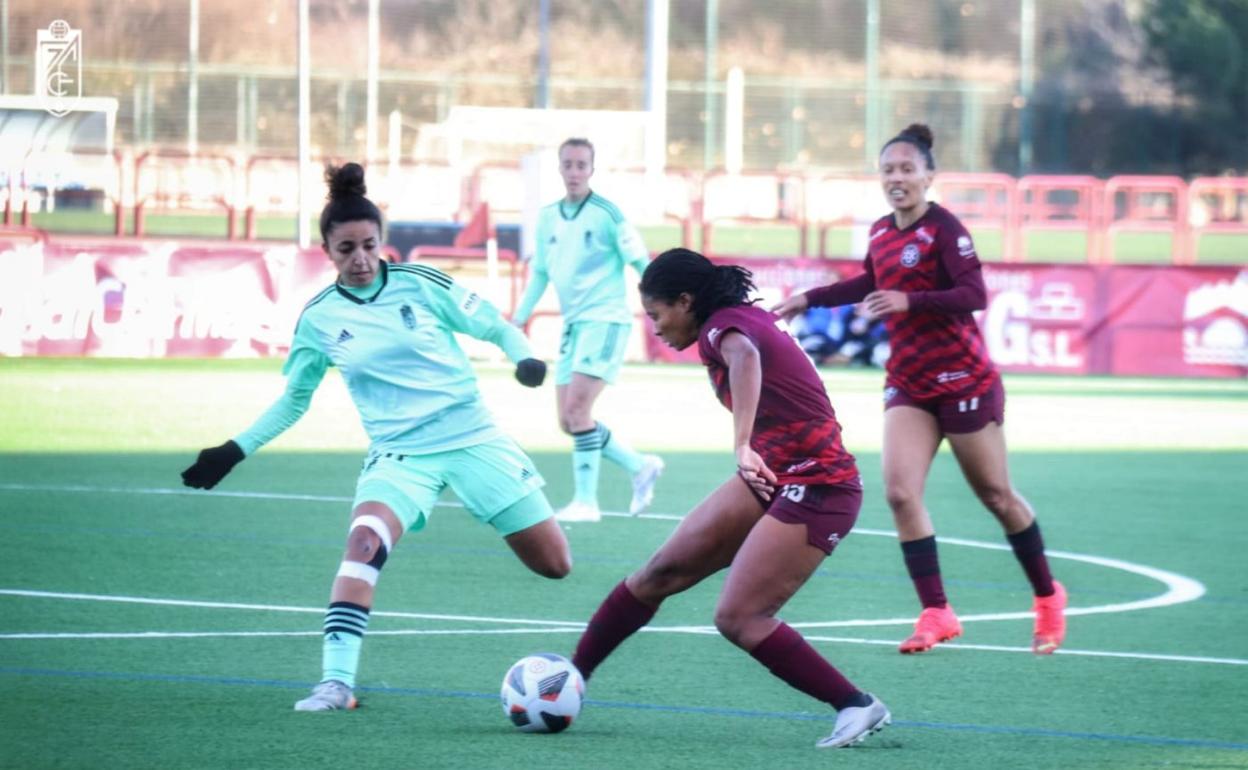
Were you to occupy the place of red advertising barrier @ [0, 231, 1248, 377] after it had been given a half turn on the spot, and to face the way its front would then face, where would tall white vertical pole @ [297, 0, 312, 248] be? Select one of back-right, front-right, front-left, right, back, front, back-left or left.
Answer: front

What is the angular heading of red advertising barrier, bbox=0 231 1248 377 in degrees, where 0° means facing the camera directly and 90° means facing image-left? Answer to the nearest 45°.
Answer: approximately 0°

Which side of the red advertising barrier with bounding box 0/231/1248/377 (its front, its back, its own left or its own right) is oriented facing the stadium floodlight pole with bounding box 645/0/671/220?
back

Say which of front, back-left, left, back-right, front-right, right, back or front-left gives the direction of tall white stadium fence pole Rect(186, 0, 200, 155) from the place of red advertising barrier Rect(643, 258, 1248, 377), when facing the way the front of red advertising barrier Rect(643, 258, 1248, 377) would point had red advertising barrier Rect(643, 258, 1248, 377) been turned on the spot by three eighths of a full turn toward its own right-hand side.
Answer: front

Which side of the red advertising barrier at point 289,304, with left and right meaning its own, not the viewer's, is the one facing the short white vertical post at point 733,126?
back

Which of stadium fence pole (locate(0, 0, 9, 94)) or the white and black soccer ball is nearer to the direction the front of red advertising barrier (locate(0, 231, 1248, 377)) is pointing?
the white and black soccer ball

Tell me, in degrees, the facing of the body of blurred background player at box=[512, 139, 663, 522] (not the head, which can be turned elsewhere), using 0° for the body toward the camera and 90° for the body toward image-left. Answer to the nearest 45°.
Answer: approximately 45°

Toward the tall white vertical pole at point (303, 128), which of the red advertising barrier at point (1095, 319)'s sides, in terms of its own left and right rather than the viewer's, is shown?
right
